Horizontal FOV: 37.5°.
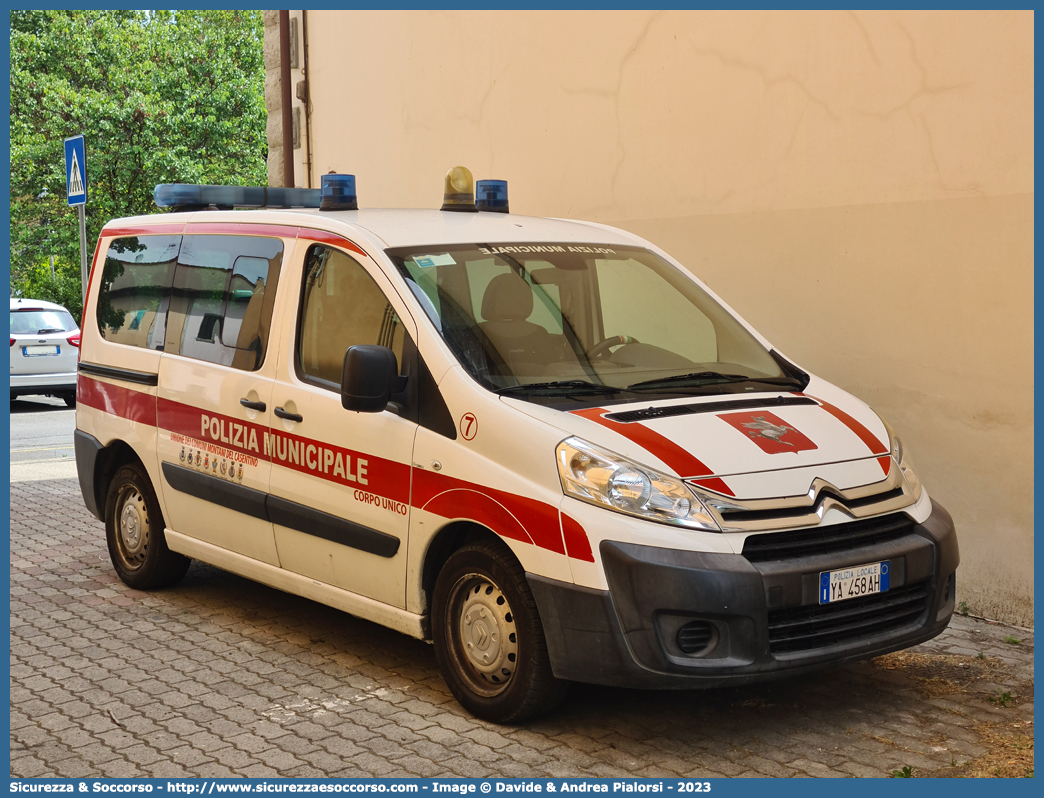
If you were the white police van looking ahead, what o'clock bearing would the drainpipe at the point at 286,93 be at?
The drainpipe is roughly at 7 o'clock from the white police van.

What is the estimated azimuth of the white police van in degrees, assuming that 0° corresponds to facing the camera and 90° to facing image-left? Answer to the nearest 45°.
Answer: approximately 315°

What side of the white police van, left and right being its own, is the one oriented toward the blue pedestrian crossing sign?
back

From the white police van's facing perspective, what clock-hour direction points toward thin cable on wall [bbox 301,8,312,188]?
The thin cable on wall is roughly at 7 o'clock from the white police van.

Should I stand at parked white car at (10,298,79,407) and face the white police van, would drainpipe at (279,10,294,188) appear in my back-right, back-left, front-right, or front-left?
front-left

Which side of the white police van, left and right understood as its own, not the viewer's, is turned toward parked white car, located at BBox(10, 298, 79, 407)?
back
